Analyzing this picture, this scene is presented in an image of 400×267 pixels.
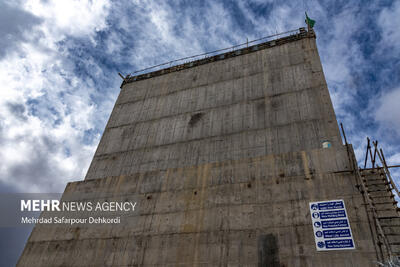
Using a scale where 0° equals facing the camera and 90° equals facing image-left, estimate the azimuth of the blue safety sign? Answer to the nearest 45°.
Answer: approximately 0°
